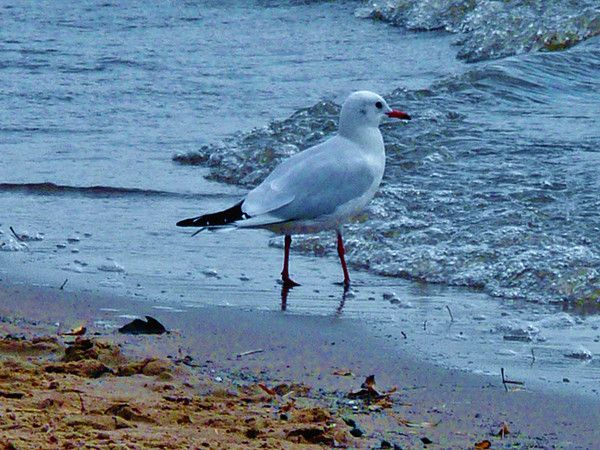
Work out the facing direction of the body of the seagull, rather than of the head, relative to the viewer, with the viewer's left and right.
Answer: facing to the right of the viewer

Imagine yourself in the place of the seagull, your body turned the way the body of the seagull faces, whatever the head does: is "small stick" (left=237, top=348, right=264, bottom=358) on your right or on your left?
on your right
